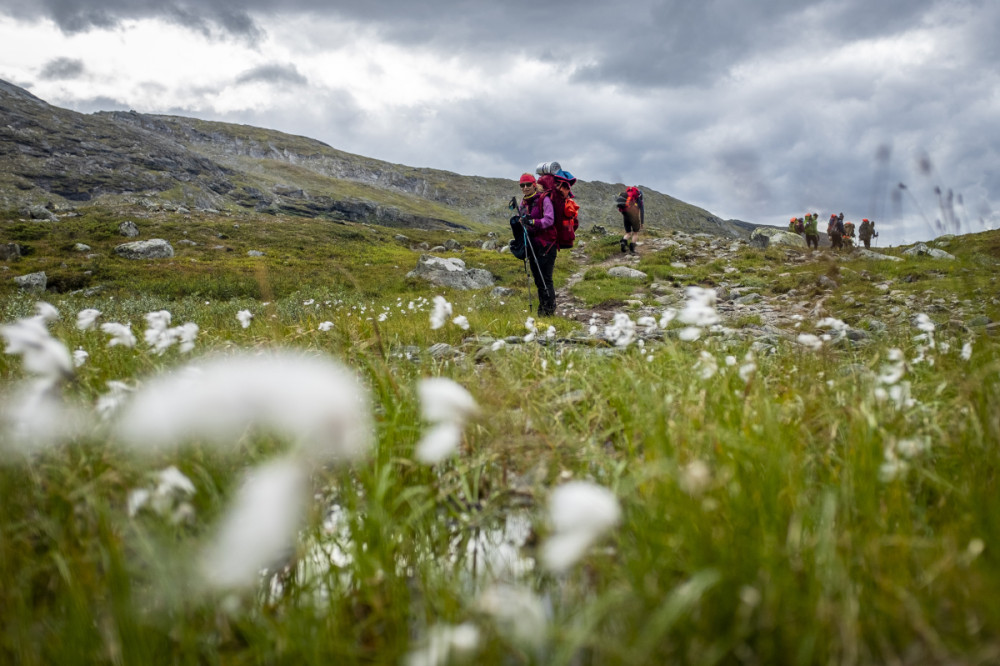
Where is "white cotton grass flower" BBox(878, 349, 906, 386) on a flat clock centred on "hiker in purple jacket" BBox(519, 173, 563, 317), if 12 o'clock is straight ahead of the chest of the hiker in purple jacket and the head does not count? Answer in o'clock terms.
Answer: The white cotton grass flower is roughly at 10 o'clock from the hiker in purple jacket.

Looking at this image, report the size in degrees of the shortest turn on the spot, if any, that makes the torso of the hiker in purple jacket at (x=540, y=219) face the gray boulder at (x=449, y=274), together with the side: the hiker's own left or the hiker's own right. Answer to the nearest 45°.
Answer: approximately 135° to the hiker's own right

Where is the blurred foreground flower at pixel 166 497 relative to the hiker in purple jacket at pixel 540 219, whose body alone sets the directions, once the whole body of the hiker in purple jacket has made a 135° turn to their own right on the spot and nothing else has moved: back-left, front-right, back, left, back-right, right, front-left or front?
back

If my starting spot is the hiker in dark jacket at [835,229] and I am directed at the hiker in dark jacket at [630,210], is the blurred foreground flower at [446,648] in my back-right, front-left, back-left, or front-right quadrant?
front-left

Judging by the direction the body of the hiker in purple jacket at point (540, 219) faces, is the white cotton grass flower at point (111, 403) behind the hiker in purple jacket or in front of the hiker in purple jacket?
in front

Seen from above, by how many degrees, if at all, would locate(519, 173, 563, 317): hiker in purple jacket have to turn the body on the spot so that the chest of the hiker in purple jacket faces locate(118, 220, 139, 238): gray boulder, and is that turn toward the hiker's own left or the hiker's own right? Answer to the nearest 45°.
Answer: approximately 90° to the hiker's own right

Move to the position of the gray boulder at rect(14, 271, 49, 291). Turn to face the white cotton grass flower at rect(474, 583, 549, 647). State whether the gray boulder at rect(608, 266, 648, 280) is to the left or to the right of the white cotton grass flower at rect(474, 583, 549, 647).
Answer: left

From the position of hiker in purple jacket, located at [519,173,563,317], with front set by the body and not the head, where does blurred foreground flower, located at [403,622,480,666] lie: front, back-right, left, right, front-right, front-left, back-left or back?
front-left

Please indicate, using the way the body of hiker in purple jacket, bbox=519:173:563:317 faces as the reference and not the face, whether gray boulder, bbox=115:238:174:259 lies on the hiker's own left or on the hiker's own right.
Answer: on the hiker's own right

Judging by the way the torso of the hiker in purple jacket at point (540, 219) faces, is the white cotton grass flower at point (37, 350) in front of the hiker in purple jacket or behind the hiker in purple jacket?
in front

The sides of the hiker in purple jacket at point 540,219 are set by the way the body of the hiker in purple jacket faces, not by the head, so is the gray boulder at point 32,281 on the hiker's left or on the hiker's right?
on the hiker's right

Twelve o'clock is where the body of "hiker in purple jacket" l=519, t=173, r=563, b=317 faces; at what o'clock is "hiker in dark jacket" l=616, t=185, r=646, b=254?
"hiker in dark jacket" l=616, t=185, r=646, b=254 is roughly at 5 o'clock from "hiker in purple jacket" l=519, t=173, r=563, b=317.

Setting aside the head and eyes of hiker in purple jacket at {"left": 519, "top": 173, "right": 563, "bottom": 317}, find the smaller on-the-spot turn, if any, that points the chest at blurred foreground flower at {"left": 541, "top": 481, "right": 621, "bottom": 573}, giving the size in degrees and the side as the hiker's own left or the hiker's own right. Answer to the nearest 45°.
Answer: approximately 45° to the hiker's own left
